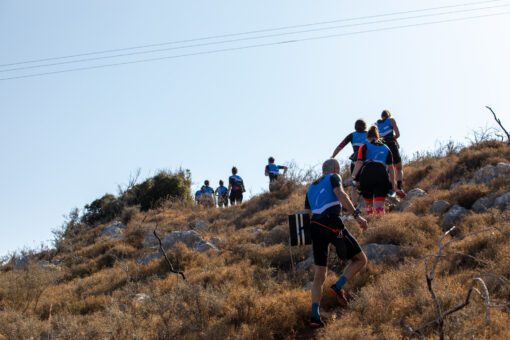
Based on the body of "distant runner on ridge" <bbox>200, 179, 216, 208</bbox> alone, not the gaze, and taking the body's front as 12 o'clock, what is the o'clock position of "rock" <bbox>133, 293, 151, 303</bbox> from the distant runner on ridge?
The rock is roughly at 6 o'clock from the distant runner on ridge.

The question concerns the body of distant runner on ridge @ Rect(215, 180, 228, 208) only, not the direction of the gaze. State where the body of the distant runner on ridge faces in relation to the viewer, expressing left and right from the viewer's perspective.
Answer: facing away from the viewer

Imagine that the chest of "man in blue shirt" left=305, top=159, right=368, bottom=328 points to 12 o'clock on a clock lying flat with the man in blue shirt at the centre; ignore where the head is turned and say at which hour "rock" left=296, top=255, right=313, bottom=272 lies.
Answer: The rock is roughly at 10 o'clock from the man in blue shirt.

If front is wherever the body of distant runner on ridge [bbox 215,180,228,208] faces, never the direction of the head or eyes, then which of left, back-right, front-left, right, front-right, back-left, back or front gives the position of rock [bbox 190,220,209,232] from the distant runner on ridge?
back

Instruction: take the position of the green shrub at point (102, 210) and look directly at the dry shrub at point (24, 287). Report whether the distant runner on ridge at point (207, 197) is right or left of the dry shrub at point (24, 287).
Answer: left

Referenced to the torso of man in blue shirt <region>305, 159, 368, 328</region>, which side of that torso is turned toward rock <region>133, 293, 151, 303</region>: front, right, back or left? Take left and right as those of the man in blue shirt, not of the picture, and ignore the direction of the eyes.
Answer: left

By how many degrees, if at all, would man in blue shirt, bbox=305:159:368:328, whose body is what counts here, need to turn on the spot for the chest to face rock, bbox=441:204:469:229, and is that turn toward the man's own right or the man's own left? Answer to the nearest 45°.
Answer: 0° — they already face it

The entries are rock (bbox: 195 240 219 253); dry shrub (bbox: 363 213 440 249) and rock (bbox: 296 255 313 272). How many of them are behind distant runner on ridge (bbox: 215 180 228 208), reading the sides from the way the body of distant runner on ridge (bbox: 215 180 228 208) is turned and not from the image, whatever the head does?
3

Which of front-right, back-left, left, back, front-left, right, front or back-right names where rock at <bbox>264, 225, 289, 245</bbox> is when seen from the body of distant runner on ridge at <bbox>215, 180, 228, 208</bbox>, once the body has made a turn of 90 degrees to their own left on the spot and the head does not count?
left

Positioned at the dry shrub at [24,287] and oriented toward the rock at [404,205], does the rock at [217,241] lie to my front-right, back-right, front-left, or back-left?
front-left

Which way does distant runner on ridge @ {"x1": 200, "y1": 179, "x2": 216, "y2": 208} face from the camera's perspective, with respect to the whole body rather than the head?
away from the camera

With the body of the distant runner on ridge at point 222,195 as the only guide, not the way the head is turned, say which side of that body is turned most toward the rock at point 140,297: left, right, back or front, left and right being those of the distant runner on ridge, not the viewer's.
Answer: back

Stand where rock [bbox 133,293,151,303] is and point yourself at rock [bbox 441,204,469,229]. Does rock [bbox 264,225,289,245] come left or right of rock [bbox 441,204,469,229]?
left

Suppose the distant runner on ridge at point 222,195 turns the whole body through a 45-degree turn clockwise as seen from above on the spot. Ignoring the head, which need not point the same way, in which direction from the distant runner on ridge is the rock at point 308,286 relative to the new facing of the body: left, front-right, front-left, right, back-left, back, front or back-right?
back-right

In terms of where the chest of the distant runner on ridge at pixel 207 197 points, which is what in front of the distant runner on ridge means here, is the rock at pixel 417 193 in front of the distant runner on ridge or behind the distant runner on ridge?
behind

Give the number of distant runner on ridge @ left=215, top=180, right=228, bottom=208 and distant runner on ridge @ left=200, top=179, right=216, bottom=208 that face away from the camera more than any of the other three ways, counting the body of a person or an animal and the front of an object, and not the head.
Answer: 2

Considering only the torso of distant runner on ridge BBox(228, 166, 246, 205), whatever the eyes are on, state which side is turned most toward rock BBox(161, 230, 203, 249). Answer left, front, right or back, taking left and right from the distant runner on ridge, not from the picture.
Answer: back

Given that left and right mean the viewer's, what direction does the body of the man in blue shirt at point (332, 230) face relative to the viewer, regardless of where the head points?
facing away from the viewer and to the right of the viewer

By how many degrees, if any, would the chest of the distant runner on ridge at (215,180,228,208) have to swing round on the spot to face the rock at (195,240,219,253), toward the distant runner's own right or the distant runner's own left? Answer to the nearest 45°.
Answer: approximately 180°

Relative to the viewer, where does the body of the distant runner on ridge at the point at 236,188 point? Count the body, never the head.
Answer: away from the camera

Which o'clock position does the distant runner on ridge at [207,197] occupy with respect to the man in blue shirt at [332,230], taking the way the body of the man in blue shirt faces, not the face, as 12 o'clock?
The distant runner on ridge is roughly at 10 o'clock from the man in blue shirt.
